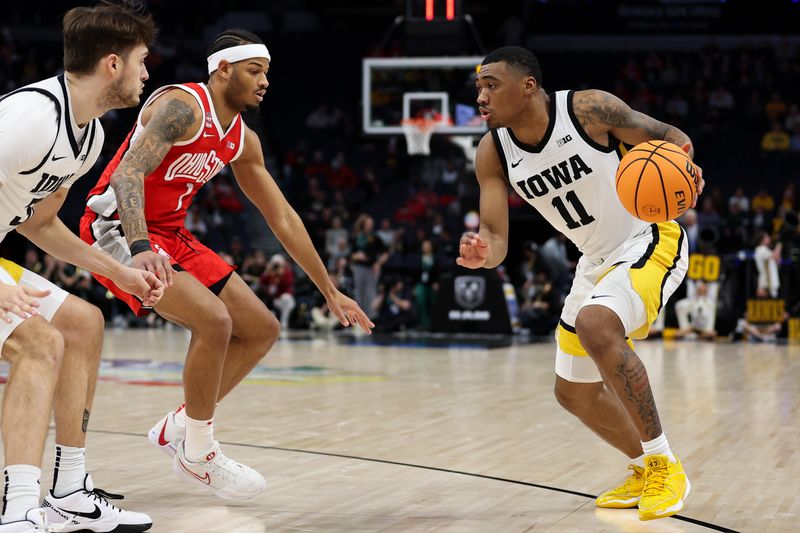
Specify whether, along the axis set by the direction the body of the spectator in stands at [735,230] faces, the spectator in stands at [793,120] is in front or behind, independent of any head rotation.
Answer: behind

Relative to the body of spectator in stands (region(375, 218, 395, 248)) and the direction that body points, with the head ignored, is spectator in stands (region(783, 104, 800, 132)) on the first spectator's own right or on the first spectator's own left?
on the first spectator's own left

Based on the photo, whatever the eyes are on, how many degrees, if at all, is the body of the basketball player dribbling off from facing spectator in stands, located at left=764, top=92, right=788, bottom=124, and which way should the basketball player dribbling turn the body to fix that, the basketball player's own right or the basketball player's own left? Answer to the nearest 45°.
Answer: approximately 135° to the basketball player's own right

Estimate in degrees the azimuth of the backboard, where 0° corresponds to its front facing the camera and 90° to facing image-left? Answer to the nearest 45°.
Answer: approximately 0°

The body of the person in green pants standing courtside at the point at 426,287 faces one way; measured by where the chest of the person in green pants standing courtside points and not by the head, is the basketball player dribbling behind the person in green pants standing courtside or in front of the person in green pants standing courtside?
in front

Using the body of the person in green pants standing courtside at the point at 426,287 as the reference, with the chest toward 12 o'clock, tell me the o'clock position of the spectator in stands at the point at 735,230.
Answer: the spectator in stands at the point at 735,230 is roughly at 9 o'clock from the person in green pants standing courtside at the point at 426,287.

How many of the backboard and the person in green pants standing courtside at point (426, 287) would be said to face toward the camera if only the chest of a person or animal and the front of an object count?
2

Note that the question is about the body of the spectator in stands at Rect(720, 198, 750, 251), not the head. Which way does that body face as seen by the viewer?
toward the camera

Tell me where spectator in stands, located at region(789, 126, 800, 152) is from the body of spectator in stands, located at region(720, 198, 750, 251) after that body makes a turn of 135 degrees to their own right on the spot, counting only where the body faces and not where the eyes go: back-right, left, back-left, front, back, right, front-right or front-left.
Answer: front-right

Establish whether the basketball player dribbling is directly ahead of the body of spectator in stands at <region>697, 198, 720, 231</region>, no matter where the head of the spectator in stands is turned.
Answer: yes

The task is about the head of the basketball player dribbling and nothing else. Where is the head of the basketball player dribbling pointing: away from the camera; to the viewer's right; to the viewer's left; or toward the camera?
to the viewer's left

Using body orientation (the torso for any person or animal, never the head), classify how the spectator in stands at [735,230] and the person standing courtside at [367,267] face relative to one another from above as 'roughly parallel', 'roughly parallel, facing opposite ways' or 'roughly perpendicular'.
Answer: roughly parallel

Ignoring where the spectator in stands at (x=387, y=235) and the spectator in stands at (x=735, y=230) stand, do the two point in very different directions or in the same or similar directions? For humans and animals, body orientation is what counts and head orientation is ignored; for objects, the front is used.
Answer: same or similar directions

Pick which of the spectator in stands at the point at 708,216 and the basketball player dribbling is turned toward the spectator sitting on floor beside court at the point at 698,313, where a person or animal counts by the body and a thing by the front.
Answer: the spectator in stands at the point at 708,216

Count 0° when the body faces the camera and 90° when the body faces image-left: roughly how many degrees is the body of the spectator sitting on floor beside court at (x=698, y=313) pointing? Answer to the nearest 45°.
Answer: approximately 0°

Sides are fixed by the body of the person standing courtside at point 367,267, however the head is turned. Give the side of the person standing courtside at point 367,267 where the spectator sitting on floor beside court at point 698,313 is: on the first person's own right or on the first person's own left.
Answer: on the first person's own left
